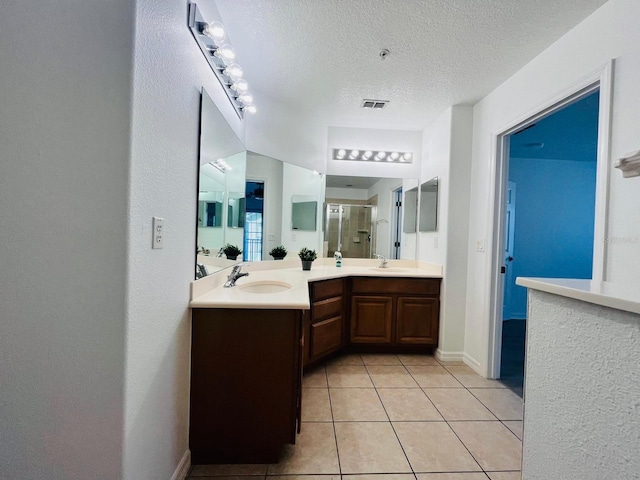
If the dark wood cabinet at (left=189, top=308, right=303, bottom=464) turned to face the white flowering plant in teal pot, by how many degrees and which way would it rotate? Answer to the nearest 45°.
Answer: approximately 45° to its left

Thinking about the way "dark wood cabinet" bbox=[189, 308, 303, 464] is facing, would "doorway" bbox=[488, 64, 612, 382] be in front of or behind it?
in front

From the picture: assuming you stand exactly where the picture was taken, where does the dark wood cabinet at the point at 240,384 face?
facing to the right of the viewer

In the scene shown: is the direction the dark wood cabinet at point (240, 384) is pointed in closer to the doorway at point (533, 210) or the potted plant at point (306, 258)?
the doorway

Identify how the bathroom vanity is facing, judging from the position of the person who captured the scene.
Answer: facing the viewer and to the right of the viewer

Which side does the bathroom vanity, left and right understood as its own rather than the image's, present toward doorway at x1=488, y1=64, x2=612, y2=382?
front
